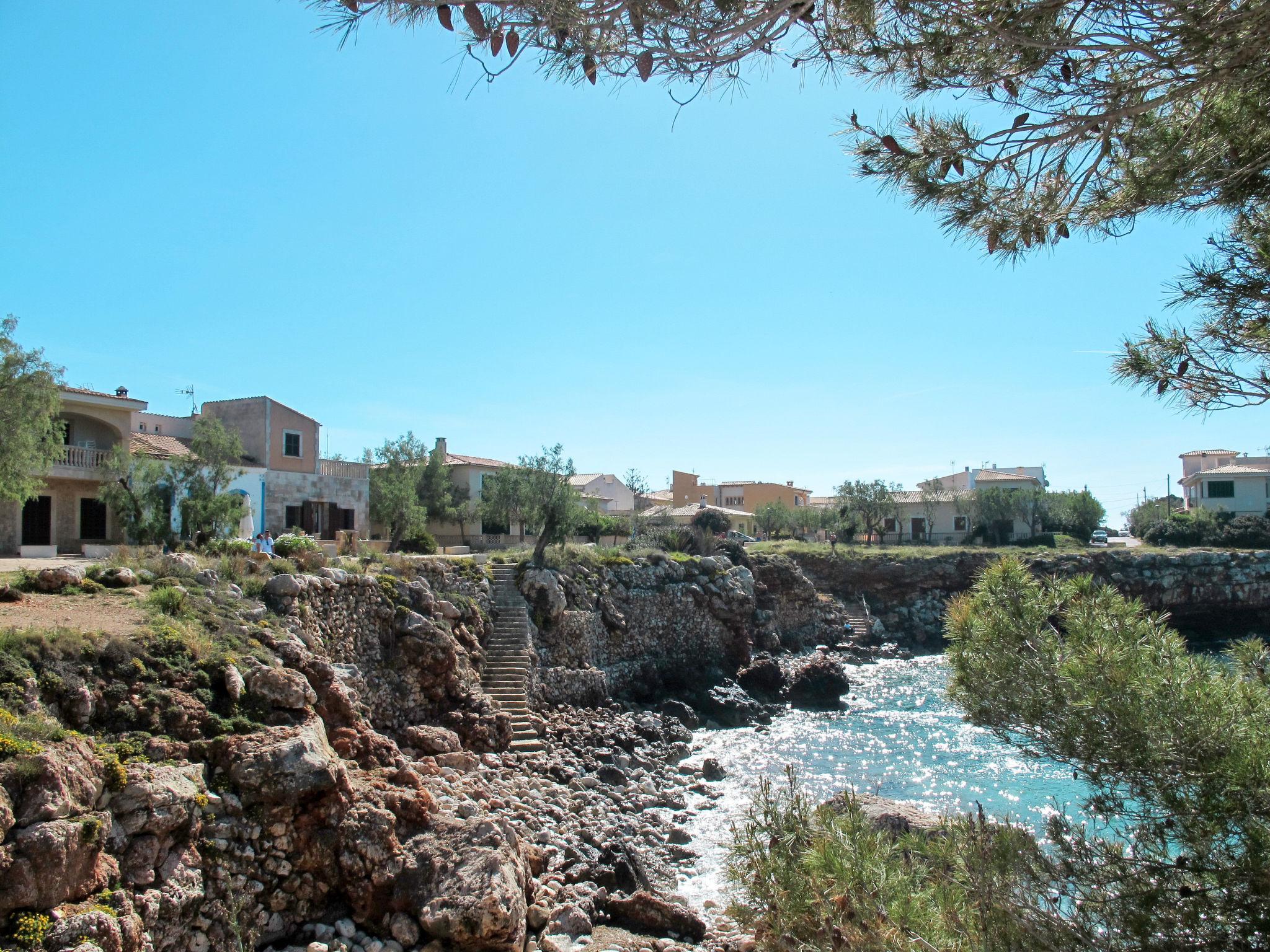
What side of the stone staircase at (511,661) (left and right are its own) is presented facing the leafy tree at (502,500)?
back

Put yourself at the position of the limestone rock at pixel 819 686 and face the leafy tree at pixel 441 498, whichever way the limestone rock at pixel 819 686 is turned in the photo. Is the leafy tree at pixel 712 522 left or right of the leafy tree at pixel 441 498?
right

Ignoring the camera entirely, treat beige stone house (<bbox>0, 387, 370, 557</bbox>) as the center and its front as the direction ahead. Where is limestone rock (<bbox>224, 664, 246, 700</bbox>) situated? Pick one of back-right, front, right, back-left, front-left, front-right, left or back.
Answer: front-right

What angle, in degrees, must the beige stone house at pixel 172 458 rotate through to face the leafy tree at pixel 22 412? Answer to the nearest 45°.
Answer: approximately 45° to its right

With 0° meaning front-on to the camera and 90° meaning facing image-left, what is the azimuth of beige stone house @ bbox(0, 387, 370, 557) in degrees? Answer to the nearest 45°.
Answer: approximately 315°

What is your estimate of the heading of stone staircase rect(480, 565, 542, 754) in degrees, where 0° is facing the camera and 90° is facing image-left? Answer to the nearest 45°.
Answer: approximately 0°

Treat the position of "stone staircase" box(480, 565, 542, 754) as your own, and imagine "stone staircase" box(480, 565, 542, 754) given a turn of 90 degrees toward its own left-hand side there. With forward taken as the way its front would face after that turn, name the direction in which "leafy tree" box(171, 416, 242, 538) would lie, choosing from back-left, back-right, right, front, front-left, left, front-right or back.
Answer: back
